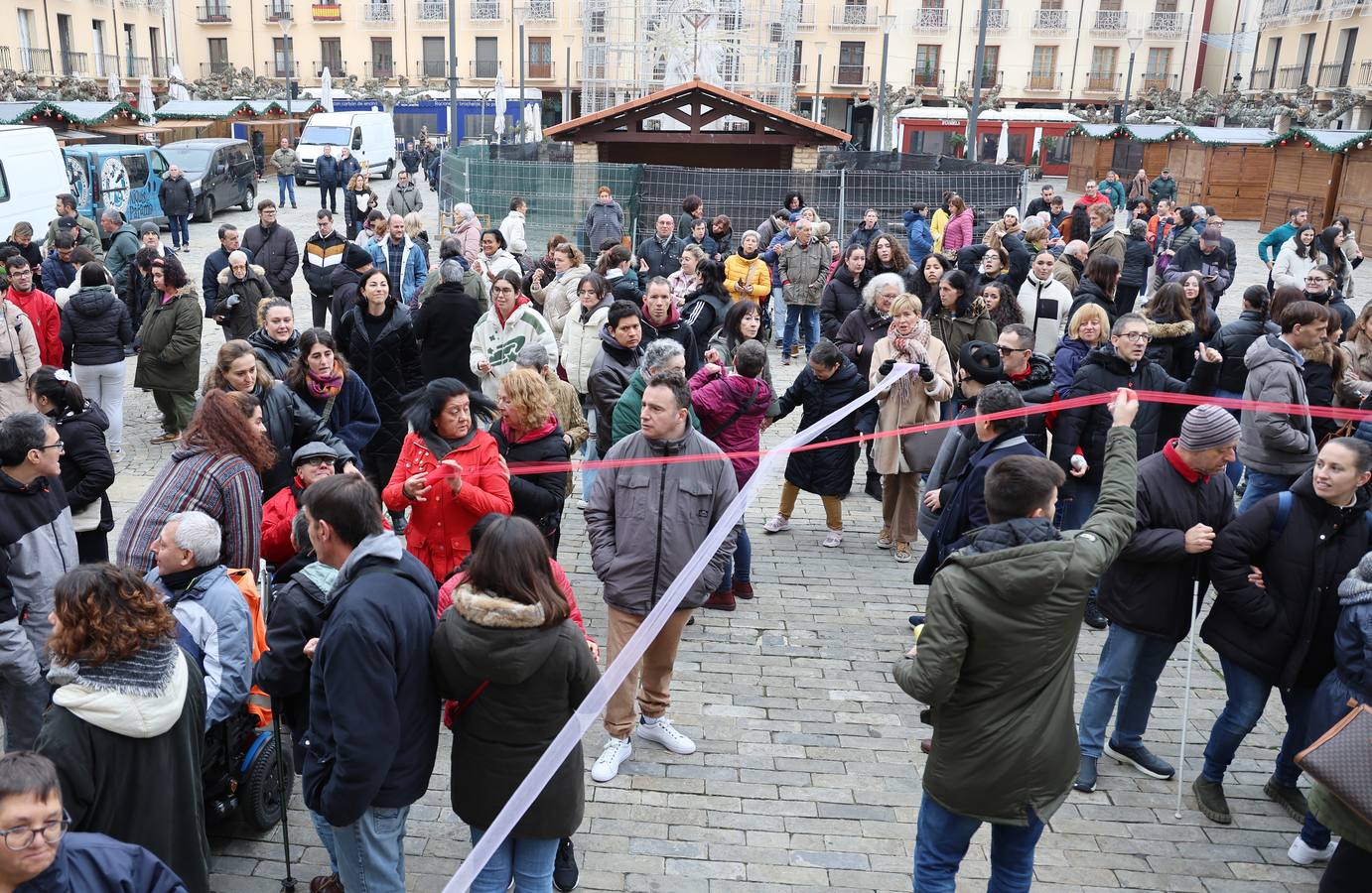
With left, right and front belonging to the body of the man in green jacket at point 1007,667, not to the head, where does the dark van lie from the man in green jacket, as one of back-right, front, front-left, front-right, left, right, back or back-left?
front-left

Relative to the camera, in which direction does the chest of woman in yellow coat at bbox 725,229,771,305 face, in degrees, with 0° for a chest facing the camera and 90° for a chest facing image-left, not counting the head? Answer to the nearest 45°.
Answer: approximately 0°

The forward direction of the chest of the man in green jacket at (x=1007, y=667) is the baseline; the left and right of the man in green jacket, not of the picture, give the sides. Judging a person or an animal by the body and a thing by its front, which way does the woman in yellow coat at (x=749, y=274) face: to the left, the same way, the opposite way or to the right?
the opposite way

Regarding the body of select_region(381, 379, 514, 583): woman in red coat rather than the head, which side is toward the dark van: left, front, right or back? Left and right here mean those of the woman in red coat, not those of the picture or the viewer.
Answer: back

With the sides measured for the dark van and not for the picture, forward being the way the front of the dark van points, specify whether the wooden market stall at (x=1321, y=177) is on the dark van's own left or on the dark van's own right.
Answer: on the dark van's own left

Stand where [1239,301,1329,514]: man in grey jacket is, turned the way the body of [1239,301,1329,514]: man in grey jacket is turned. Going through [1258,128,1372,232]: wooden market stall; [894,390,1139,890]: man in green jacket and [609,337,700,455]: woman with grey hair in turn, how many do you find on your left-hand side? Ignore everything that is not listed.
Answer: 1

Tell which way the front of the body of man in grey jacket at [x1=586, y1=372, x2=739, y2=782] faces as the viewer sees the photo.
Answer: toward the camera

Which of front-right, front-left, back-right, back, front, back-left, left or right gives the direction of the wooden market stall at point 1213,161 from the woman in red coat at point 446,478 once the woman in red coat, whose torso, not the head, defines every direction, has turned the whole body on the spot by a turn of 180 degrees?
front-right

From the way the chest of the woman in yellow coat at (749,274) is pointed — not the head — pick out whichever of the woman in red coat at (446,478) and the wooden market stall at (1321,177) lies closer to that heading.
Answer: the woman in red coat

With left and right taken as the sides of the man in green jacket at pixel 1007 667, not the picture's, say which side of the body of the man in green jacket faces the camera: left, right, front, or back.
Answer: back

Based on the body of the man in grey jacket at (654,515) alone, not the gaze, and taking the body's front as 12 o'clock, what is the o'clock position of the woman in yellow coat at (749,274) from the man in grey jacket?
The woman in yellow coat is roughly at 6 o'clock from the man in grey jacket.

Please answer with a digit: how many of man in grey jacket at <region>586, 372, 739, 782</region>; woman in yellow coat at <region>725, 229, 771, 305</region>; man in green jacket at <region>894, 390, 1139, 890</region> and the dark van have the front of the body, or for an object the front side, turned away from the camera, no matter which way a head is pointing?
1

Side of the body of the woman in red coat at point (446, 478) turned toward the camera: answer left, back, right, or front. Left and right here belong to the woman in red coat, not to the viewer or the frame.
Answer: front
